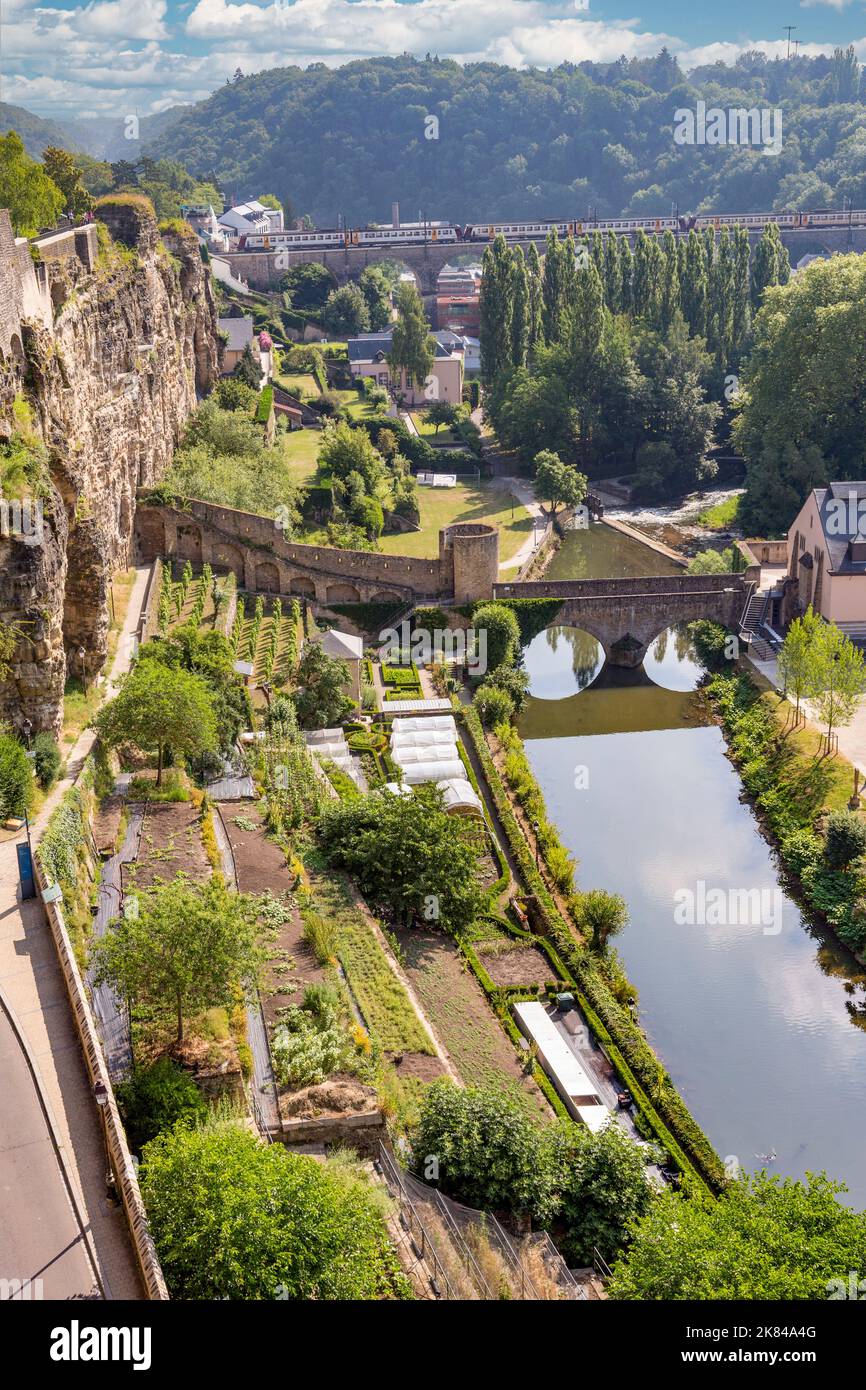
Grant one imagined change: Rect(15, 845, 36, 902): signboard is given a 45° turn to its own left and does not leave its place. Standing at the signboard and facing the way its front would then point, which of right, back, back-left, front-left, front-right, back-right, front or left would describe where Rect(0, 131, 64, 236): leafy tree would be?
back-left

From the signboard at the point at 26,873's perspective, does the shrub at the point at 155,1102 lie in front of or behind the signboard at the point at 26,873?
in front

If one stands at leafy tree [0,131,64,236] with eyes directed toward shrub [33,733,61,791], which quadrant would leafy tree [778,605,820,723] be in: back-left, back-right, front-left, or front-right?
front-left

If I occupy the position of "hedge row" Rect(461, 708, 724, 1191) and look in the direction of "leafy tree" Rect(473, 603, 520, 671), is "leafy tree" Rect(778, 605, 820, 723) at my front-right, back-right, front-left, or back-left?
front-right

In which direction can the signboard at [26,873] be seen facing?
toward the camera

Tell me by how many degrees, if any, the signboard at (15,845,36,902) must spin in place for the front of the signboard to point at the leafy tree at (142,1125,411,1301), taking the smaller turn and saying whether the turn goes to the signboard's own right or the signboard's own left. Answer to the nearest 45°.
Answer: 0° — it already faces it

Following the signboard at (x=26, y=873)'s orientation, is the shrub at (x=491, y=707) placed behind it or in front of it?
behind

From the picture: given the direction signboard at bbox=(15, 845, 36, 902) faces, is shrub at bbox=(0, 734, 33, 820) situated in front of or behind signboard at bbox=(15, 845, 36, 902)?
behind

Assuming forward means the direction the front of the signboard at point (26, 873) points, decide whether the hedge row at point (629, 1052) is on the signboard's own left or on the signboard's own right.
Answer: on the signboard's own left

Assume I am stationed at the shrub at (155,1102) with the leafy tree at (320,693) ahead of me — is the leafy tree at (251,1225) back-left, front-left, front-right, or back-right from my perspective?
back-right

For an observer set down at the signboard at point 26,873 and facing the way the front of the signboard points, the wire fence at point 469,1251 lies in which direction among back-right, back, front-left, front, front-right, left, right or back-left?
front-left

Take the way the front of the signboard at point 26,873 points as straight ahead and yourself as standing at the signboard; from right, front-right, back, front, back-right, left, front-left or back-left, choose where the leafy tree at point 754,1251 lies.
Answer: front-left

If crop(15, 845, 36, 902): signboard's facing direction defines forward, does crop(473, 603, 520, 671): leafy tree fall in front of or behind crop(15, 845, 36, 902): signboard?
behind
